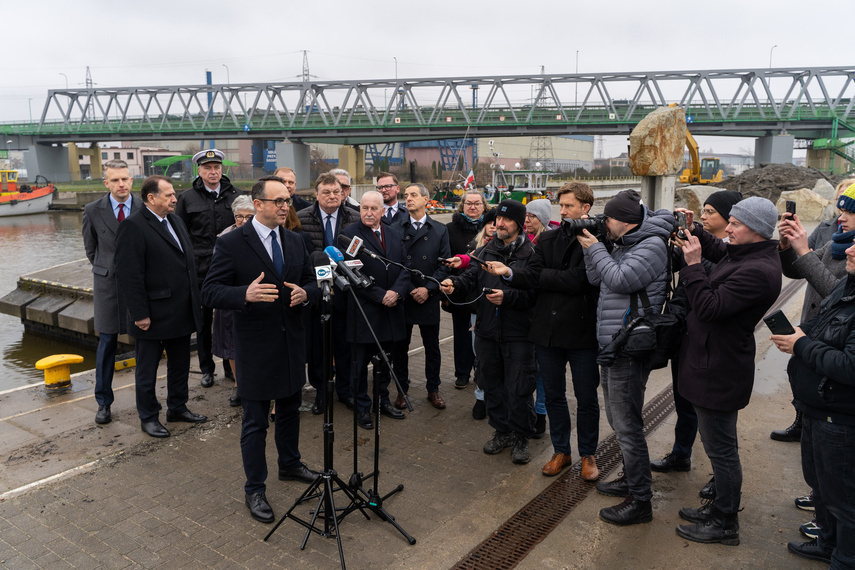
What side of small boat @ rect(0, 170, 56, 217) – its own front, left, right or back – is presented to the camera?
right

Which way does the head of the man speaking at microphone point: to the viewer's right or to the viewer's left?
to the viewer's right

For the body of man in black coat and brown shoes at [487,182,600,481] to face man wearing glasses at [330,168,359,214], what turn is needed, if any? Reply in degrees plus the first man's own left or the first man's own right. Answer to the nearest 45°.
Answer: approximately 90° to the first man's own right

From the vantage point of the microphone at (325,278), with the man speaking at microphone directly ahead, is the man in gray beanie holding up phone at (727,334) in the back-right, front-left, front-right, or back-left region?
back-right

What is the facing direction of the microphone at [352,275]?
to the viewer's left

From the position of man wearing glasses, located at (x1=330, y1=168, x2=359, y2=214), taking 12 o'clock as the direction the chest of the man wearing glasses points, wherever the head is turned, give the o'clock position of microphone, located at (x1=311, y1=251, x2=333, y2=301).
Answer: The microphone is roughly at 12 o'clock from the man wearing glasses.

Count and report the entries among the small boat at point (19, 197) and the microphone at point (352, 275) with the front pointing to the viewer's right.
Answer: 1

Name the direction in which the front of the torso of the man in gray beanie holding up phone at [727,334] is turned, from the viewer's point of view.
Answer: to the viewer's left

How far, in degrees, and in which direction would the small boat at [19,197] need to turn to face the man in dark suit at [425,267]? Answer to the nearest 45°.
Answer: approximately 90° to its right

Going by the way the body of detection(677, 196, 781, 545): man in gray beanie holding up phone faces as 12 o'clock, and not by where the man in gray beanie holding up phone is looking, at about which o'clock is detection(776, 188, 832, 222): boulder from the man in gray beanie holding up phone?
The boulder is roughly at 3 o'clock from the man in gray beanie holding up phone.

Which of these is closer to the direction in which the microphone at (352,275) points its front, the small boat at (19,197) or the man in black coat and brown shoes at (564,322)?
the small boat

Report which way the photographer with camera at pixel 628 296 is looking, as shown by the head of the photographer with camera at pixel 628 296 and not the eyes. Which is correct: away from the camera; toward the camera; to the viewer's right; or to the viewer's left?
to the viewer's left
